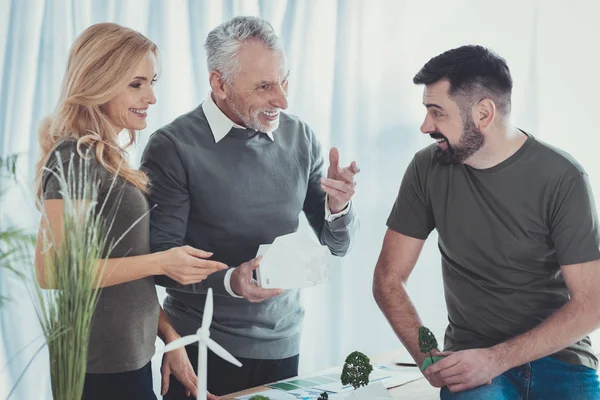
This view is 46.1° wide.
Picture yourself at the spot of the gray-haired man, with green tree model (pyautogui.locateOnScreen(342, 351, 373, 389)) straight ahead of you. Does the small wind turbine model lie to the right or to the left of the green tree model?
right

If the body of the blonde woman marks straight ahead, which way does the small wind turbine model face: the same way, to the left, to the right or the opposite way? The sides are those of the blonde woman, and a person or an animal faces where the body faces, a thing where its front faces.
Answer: to the right

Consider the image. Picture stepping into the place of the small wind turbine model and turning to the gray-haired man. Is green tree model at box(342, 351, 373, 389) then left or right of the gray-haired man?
right

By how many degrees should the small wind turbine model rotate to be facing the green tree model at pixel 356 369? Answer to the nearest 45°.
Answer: approximately 135° to its left

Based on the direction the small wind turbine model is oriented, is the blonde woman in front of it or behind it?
behind

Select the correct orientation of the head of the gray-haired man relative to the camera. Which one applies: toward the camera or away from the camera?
toward the camera

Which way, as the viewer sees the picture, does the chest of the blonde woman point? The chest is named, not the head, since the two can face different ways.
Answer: to the viewer's right

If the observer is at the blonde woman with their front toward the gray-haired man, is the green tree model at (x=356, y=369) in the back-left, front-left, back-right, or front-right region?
front-right

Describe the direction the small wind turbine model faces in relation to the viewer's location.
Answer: facing the viewer

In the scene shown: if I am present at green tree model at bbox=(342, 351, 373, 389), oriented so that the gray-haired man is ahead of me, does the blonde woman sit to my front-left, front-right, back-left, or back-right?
front-left

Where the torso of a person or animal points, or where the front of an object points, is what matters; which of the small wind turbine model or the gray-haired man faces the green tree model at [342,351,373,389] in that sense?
the gray-haired man

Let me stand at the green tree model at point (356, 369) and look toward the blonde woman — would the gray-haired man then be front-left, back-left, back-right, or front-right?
front-right

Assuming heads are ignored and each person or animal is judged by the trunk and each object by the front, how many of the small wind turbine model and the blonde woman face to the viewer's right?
1

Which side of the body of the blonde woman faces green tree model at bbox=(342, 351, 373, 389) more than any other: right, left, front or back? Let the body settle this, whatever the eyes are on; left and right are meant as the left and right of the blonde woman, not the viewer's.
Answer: front

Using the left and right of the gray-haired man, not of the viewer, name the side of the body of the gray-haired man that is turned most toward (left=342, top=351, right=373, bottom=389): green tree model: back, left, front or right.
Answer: front
